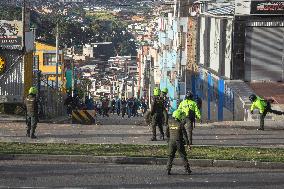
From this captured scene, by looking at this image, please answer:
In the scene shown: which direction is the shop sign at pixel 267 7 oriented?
toward the camera

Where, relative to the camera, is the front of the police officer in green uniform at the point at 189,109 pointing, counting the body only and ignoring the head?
away from the camera

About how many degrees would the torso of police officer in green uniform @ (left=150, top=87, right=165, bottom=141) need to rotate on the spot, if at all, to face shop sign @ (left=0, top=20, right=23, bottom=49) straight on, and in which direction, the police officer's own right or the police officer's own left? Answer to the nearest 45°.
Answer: approximately 45° to the police officer's own left

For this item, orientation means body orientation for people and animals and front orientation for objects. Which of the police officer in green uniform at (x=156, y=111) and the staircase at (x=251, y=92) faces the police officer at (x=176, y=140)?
the staircase

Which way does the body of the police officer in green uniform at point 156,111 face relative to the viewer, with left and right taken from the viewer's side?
facing away from the viewer

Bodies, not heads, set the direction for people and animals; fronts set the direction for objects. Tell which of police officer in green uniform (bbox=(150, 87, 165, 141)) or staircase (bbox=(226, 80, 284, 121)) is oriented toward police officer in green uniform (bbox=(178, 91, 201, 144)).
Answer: the staircase

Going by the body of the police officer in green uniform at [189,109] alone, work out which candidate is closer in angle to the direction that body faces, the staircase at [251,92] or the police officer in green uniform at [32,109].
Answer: the staircase

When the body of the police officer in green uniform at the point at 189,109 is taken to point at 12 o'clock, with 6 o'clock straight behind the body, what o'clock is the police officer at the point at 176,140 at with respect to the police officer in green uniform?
The police officer is roughly at 6 o'clock from the police officer in green uniform.
